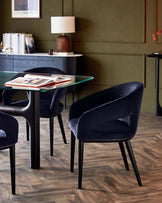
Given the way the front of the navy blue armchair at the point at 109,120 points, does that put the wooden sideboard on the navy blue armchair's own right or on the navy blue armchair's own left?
on the navy blue armchair's own right

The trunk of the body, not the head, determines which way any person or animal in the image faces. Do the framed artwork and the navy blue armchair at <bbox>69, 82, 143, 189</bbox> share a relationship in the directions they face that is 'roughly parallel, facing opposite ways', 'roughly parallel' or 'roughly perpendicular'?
roughly perpendicular

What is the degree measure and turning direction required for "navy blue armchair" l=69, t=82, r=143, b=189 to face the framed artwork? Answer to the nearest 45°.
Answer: approximately 90° to its right

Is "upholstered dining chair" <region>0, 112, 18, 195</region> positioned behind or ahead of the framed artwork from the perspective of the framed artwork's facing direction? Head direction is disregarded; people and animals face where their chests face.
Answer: ahead

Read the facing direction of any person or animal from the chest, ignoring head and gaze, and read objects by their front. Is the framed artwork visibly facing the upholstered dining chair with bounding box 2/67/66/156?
yes

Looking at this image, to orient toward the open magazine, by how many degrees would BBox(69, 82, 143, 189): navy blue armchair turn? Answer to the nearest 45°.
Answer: approximately 45° to its right

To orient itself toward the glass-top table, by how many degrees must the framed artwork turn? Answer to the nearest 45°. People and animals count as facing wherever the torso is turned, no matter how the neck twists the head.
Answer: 0° — it already faces it

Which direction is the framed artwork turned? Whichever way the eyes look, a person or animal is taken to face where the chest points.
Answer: toward the camera

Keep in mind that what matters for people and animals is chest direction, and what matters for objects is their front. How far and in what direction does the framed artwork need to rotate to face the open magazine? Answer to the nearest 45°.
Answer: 0° — it already faces it

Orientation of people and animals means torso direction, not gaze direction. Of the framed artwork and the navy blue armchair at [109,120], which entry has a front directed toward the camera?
the framed artwork

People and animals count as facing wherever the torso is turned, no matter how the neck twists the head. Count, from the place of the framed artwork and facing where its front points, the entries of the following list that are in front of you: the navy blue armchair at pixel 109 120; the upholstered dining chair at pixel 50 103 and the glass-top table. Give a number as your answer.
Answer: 3

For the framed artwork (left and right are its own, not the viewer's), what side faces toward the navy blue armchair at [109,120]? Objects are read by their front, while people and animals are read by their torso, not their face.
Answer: front

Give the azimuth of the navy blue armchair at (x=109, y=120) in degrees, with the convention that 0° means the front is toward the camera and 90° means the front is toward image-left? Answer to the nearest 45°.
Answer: approximately 90°

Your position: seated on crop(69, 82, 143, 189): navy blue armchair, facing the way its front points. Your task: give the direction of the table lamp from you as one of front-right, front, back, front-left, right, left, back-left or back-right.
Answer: right
